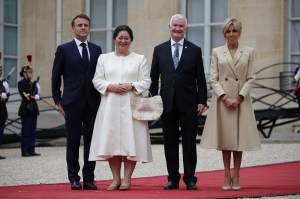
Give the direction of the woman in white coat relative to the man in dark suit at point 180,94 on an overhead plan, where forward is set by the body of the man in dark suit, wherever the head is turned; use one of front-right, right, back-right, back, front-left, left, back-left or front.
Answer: right

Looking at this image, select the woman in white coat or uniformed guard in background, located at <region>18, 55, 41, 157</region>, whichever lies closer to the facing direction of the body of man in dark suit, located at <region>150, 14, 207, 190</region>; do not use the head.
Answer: the woman in white coat

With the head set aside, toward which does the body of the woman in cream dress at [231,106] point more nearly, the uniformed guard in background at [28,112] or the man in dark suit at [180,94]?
the man in dark suit

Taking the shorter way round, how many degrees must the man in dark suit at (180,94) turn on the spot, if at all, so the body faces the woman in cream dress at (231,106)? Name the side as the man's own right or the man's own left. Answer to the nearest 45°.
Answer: approximately 90° to the man's own left

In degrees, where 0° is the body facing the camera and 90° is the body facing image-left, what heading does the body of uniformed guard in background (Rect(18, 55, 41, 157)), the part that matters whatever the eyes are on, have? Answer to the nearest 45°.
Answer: approximately 315°

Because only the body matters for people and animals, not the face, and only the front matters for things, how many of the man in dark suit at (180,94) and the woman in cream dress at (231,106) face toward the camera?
2

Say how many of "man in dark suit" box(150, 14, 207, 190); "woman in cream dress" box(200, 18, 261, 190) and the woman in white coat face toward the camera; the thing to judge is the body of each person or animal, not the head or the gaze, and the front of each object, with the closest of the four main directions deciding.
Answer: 3

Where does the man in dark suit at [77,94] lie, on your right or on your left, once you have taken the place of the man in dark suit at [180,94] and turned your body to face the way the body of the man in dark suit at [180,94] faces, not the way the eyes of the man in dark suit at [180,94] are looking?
on your right

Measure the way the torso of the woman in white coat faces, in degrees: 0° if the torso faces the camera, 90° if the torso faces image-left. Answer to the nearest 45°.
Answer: approximately 0°

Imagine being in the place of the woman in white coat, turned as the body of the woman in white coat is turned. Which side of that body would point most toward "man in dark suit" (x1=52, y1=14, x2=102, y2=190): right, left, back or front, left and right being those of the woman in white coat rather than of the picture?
right
